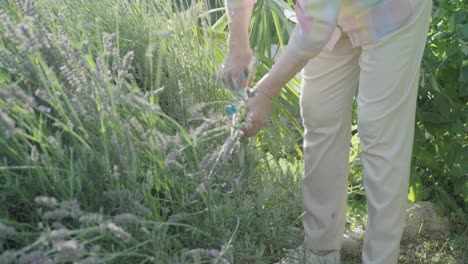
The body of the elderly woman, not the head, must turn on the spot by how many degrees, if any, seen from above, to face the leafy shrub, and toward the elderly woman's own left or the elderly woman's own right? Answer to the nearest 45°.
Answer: approximately 180°
